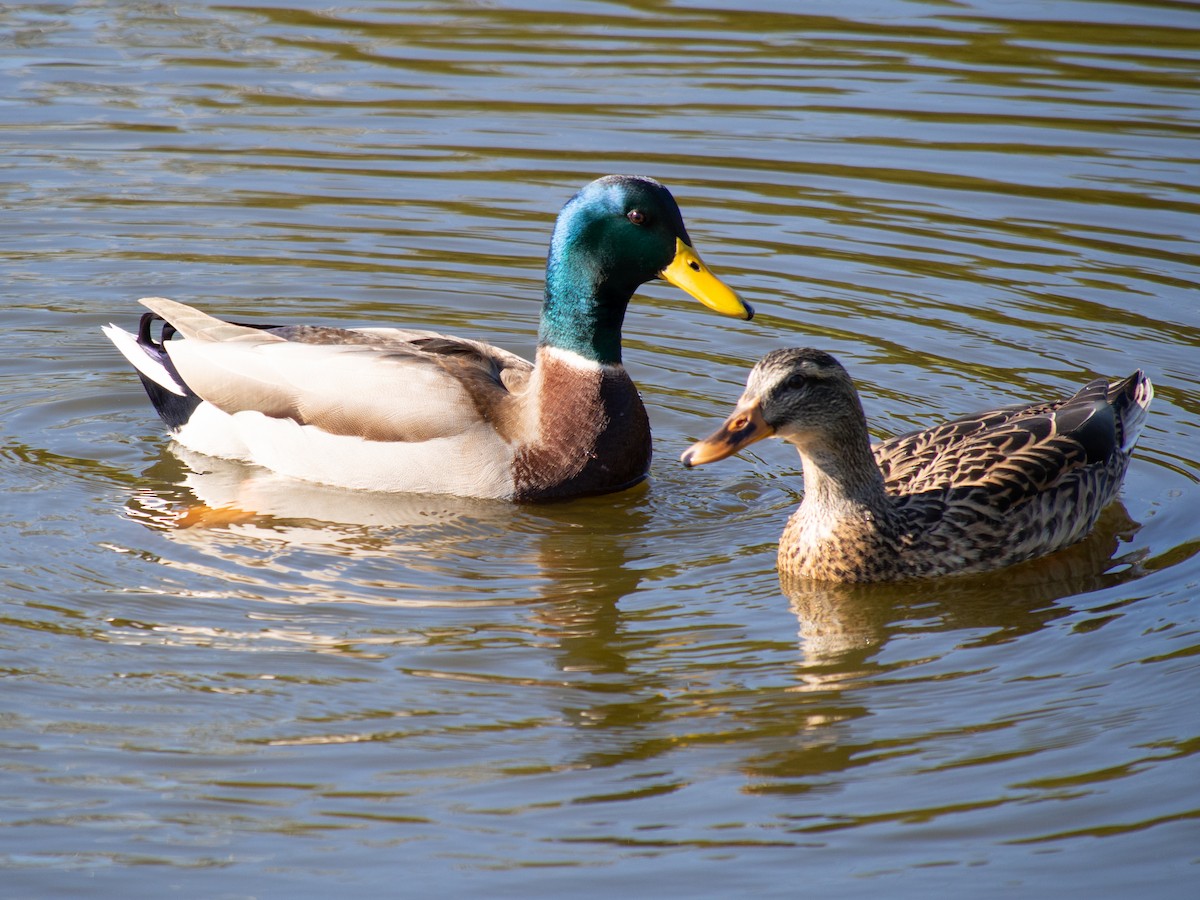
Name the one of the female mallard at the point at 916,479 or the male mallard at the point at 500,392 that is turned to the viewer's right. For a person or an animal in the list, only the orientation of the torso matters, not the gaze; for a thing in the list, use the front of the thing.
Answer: the male mallard

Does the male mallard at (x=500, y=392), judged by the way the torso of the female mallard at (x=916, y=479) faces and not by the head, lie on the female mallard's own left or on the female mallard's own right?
on the female mallard's own right

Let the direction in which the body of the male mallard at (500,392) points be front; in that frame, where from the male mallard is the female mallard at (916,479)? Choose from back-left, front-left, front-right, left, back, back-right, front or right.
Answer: front-right

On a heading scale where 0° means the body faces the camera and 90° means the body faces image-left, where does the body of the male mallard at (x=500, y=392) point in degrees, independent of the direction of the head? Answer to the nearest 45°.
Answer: approximately 270°

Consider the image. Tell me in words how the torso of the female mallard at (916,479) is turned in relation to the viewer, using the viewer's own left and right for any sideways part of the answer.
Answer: facing the viewer and to the left of the viewer

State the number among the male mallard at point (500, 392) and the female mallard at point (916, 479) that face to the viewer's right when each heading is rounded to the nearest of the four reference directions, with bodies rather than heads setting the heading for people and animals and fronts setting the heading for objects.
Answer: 1
